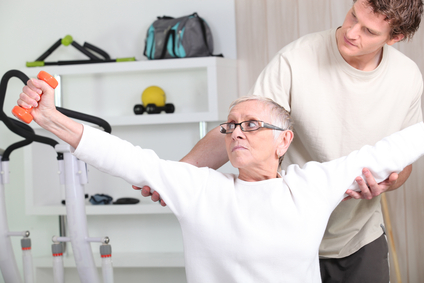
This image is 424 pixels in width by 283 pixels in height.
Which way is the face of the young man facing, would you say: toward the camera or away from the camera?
toward the camera

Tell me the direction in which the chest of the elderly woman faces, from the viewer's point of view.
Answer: toward the camera

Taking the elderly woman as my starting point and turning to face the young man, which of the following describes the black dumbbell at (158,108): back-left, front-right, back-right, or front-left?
front-left

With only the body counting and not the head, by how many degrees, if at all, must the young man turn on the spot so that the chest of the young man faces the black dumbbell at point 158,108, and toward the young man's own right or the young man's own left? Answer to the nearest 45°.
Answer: approximately 90° to the young man's own right

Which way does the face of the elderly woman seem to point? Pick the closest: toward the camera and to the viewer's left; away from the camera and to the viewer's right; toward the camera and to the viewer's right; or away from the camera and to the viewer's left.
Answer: toward the camera and to the viewer's left

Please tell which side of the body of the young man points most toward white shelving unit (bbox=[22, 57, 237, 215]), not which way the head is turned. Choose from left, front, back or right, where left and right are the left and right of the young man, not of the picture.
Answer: right

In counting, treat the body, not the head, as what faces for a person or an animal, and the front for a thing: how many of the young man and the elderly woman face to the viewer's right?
0

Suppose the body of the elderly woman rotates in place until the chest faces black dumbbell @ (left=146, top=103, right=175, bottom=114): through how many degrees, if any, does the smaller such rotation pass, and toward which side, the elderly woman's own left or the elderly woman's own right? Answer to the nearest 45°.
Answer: approximately 180°

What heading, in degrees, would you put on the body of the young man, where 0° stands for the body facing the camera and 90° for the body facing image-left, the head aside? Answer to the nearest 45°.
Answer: approximately 45°
